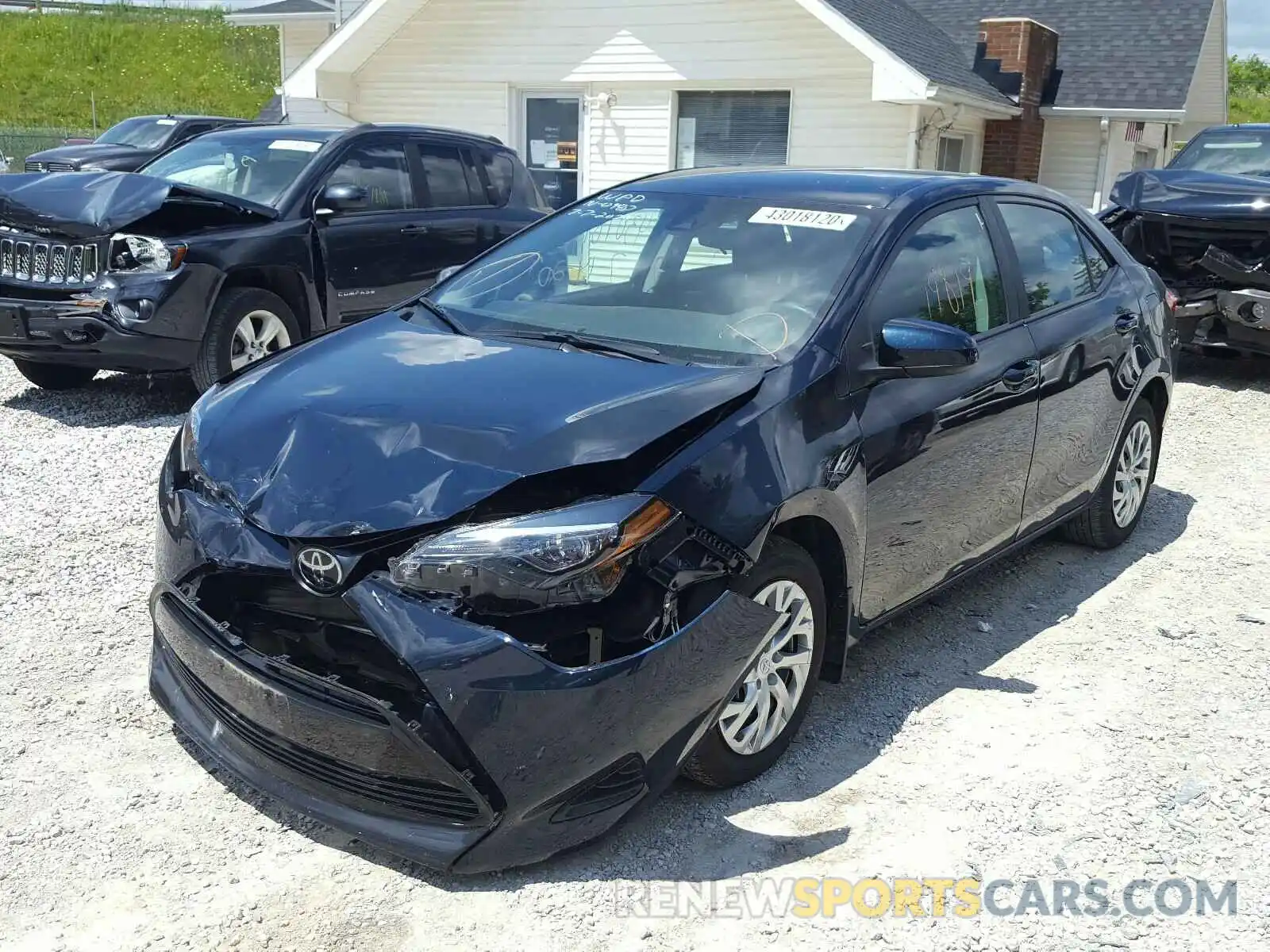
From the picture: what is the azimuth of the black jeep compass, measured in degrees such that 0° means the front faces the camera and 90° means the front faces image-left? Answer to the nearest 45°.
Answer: approximately 45°

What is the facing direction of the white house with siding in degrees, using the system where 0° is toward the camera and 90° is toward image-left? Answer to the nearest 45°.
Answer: approximately 0°

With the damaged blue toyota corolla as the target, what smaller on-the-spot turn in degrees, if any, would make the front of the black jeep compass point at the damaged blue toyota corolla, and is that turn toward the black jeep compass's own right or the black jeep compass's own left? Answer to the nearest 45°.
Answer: approximately 45° to the black jeep compass's own left

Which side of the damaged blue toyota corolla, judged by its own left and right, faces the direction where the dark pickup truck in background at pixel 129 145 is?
right

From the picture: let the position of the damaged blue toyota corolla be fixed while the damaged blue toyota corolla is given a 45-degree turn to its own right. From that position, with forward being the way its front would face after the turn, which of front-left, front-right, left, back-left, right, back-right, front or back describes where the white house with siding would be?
right
